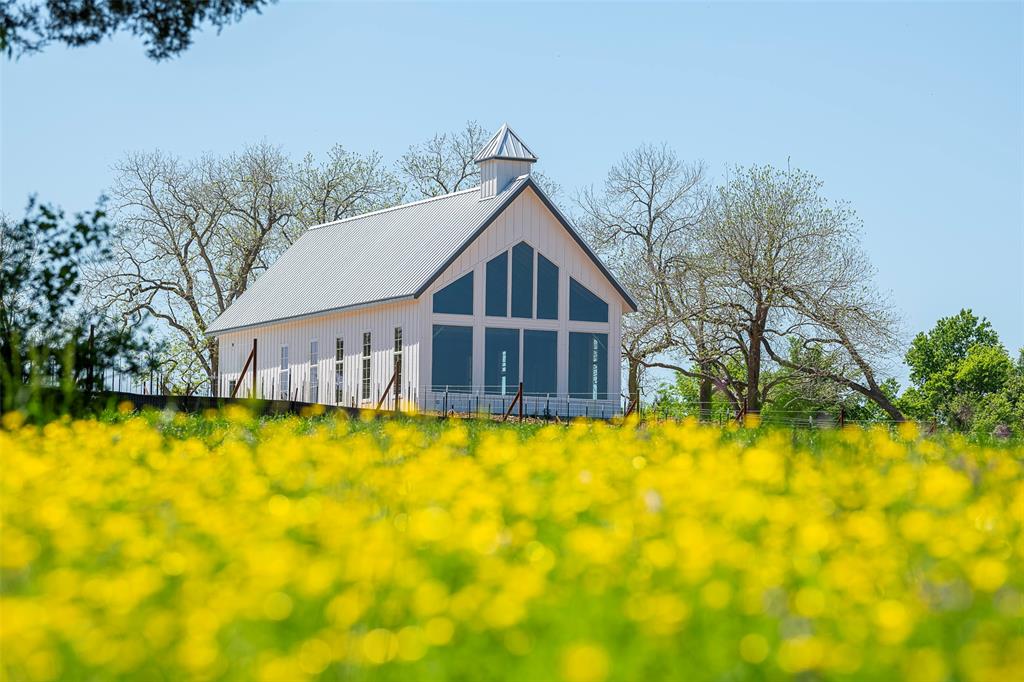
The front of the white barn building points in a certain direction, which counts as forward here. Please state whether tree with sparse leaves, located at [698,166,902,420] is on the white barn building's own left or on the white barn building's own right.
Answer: on the white barn building's own left

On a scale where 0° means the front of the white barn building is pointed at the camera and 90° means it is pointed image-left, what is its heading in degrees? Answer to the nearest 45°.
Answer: approximately 315°

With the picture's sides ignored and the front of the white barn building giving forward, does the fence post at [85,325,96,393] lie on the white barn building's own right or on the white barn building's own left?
on the white barn building's own right

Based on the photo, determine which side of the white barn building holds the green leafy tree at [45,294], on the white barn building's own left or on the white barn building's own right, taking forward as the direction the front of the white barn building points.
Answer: on the white barn building's own right
